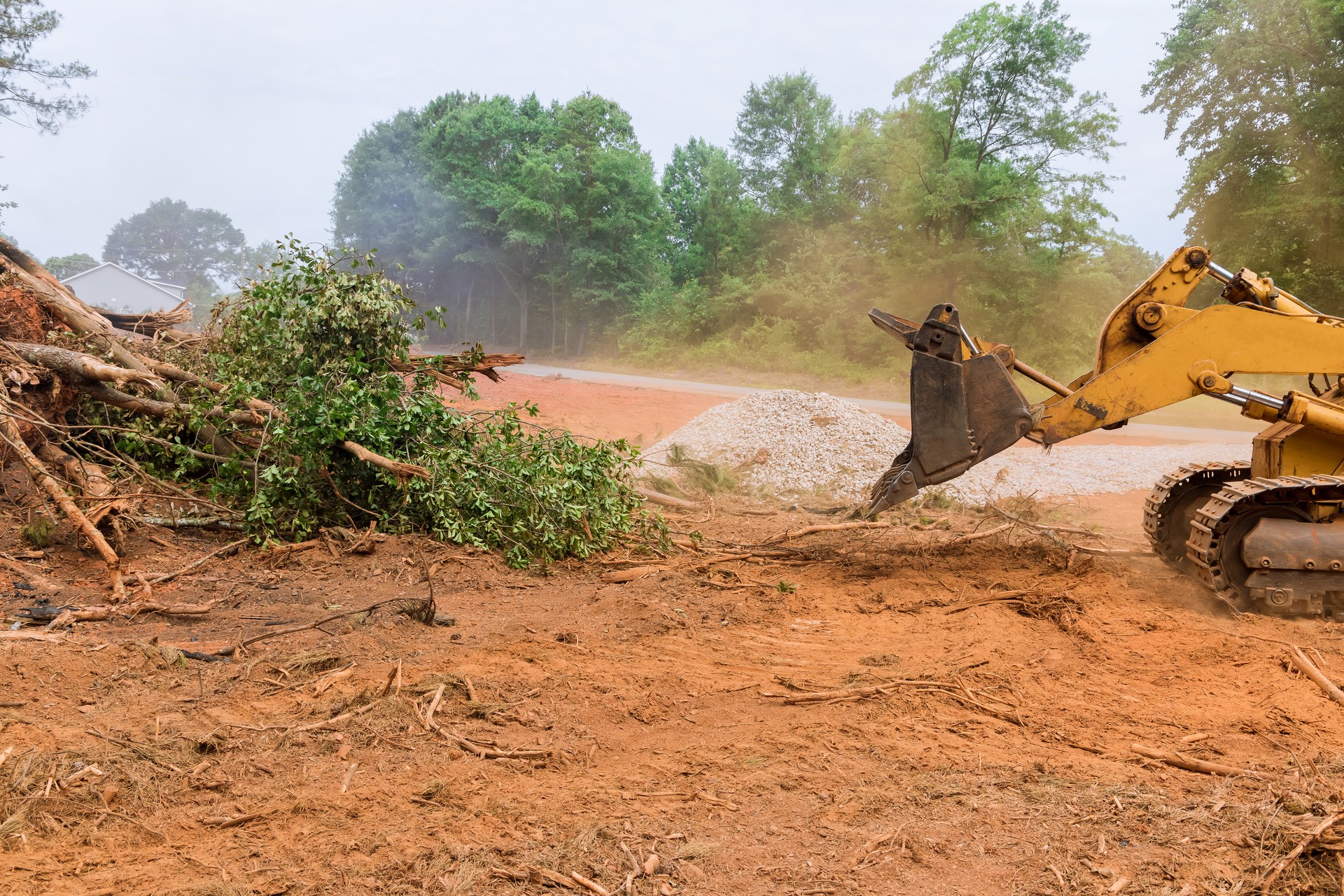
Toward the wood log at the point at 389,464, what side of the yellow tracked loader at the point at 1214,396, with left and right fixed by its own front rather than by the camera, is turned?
front

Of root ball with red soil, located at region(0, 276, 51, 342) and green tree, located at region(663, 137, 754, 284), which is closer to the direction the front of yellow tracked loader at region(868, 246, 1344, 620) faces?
the root ball with red soil

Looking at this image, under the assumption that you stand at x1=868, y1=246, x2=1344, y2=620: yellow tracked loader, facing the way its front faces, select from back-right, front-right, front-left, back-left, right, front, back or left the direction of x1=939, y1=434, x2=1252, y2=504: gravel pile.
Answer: right

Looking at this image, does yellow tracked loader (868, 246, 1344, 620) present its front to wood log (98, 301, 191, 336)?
yes

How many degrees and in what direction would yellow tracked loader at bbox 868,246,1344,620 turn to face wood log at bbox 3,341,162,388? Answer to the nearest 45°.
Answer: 0° — it already faces it

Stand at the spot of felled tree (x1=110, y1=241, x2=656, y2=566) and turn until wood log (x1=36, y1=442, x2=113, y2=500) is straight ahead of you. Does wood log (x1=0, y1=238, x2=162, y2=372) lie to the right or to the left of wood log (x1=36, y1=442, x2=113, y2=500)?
right

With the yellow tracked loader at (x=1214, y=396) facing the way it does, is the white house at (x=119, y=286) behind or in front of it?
in front

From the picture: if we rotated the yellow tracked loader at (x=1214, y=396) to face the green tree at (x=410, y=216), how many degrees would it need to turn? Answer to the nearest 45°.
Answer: approximately 45° to its right

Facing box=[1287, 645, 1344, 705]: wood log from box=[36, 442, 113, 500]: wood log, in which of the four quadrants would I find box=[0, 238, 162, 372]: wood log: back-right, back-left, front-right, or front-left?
back-left

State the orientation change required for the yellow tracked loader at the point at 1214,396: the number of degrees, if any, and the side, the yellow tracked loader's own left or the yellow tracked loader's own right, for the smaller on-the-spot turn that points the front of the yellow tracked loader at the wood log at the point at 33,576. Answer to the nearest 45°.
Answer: approximately 45° to the yellow tracked loader's own left

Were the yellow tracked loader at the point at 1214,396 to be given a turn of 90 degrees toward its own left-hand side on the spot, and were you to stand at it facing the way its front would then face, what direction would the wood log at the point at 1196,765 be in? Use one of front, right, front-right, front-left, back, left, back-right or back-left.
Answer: front

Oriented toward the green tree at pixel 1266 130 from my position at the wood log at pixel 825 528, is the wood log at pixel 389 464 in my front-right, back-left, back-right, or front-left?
back-left

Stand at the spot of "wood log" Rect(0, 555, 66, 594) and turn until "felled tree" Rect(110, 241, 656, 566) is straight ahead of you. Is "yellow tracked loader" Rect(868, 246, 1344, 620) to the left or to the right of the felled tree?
right

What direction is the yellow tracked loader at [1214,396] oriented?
to the viewer's left
